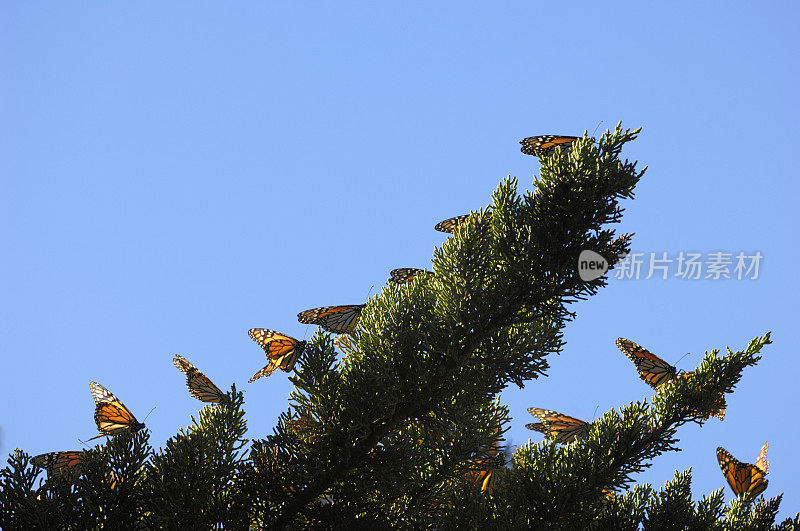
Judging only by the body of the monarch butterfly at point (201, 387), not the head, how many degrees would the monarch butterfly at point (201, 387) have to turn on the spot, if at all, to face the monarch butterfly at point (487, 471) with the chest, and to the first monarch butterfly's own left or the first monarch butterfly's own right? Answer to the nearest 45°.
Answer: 0° — it already faces it

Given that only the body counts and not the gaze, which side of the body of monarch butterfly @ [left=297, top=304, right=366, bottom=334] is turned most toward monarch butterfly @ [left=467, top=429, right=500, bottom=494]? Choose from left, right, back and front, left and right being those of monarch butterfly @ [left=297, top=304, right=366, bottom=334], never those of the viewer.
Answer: front

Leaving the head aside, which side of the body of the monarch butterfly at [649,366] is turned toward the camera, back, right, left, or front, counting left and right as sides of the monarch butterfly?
right

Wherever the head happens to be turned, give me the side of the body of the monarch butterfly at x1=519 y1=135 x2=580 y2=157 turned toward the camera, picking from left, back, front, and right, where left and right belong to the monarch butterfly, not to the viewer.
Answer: right

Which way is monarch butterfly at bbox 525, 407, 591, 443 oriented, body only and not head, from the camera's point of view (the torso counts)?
to the viewer's right

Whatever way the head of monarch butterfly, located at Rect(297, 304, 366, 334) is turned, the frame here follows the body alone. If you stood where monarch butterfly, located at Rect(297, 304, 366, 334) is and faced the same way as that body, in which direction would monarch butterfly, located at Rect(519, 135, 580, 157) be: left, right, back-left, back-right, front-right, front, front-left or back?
front-right

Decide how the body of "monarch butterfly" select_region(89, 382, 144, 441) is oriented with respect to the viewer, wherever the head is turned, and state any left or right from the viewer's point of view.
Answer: facing to the right of the viewer

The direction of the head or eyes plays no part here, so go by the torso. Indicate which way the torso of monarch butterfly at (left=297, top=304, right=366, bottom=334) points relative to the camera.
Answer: to the viewer's right

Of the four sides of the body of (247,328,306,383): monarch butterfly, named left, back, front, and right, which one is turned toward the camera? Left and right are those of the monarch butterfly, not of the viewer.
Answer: right

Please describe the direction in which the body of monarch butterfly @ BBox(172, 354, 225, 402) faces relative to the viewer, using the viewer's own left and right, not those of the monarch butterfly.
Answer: facing to the right of the viewer

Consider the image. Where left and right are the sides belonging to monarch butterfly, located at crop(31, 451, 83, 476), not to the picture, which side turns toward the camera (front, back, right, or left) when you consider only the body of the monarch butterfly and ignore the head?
right
